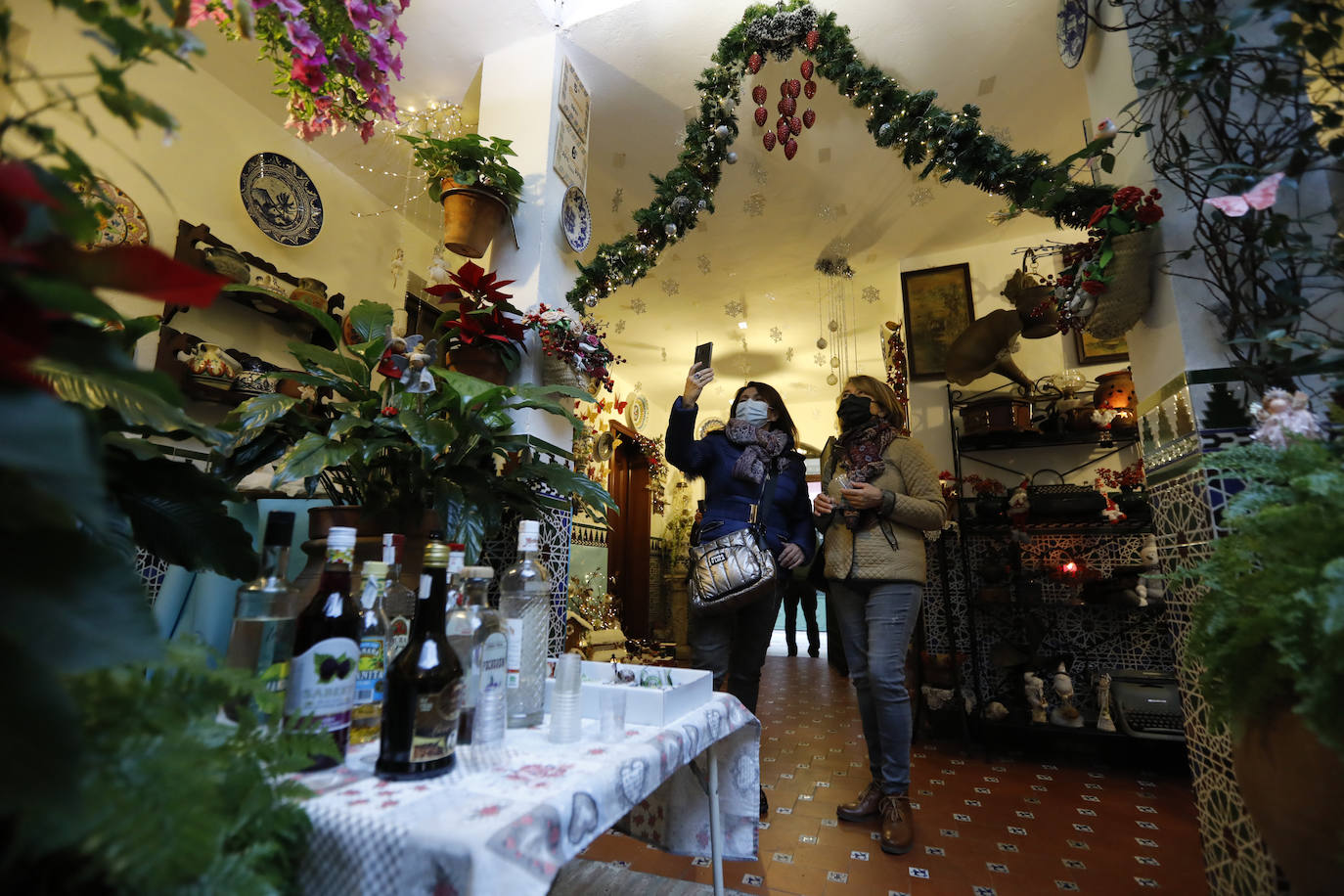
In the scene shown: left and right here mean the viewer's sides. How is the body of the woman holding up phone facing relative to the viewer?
facing the viewer and to the left of the viewer

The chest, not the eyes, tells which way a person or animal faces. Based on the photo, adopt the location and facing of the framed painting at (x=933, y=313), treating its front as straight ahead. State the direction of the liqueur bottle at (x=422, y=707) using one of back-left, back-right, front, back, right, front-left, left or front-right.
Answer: front

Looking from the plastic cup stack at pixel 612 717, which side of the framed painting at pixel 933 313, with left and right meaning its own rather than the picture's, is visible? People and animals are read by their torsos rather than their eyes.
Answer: front

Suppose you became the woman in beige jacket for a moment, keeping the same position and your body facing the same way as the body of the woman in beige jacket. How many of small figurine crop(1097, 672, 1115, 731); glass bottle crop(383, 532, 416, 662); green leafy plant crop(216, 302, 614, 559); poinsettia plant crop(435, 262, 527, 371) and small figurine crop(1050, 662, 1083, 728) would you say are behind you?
2

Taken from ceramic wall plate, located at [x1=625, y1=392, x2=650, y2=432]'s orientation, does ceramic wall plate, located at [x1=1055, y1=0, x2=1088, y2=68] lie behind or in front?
in front

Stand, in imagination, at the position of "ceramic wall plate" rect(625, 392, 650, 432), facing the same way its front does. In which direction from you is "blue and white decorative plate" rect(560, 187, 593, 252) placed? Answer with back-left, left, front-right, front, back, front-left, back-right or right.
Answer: front-right

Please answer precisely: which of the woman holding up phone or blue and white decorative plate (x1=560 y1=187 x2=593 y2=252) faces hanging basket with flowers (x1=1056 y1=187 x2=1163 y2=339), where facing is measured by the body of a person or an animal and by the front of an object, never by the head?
the blue and white decorative plate

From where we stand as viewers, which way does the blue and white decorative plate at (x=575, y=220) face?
facing the viewer and to the right of the viewer

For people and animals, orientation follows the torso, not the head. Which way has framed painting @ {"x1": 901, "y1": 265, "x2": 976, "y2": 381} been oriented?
toward the camera

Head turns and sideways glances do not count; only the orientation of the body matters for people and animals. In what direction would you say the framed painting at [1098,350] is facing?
toward the camera

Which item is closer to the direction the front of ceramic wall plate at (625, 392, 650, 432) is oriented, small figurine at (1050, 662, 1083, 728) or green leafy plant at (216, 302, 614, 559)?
the small figurine

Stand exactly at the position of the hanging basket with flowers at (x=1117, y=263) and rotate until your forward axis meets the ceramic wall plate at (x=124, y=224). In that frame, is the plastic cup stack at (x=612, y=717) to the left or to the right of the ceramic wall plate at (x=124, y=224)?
left

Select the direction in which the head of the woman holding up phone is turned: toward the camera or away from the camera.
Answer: toward the camera

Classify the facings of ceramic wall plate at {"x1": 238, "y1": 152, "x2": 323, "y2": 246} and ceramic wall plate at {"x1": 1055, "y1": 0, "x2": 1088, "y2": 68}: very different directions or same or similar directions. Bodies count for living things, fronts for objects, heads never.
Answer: very different directions
